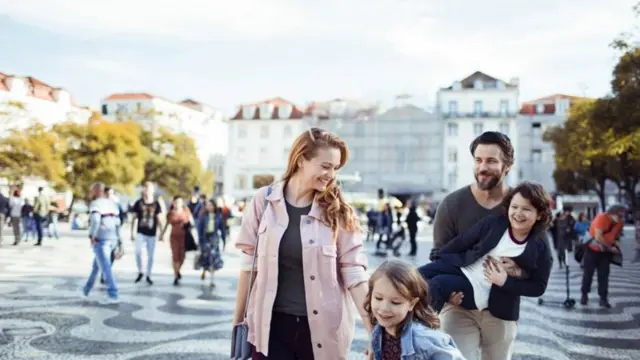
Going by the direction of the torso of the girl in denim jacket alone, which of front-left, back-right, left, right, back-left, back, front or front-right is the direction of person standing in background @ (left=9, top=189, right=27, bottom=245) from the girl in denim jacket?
right

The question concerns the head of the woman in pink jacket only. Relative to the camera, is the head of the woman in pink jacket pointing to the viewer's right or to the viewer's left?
to the viewer's right

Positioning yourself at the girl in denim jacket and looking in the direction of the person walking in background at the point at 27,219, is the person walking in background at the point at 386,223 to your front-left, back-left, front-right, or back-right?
front-right

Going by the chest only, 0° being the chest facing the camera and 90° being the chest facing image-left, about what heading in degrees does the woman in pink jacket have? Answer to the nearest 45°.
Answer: approximately 0°

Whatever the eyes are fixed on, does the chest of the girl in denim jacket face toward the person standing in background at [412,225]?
no

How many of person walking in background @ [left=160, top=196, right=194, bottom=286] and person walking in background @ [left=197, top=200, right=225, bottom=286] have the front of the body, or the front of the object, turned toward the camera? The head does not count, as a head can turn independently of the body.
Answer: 2

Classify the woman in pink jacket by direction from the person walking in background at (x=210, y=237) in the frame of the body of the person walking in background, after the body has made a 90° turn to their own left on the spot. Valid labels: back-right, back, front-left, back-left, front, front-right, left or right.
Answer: right

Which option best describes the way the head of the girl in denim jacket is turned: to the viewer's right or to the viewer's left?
to the viewer's left

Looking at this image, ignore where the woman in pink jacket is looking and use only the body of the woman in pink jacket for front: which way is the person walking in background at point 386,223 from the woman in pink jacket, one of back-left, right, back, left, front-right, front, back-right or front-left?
back

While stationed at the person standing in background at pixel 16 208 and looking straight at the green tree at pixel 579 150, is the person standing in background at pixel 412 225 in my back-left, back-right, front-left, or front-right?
front-right

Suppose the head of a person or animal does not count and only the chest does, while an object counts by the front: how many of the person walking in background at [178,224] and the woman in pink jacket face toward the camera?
2

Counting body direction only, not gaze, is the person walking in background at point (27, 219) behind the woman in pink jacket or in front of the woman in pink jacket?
behind

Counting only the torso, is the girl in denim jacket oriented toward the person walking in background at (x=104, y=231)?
no

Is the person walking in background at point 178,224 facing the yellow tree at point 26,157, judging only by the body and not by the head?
no

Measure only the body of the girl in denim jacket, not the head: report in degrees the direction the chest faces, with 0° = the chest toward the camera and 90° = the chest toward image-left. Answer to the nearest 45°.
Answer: approximately 45°

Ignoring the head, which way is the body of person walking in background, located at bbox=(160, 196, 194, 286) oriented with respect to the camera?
toward the camera
